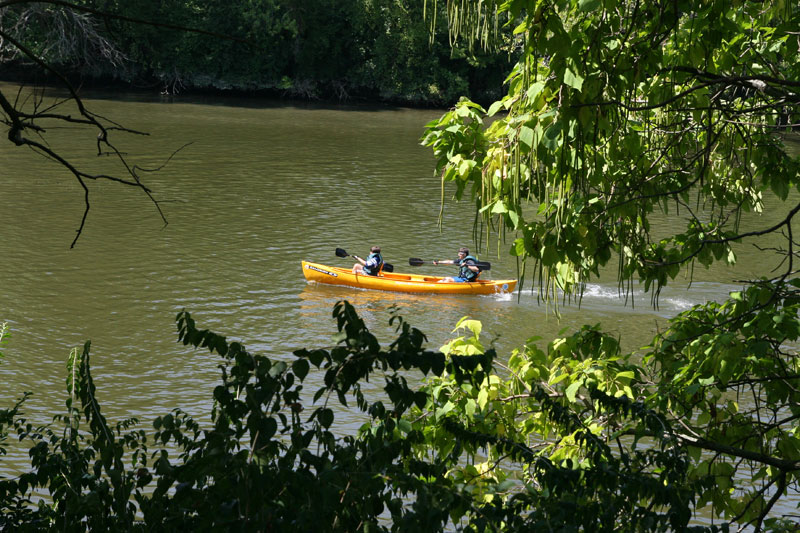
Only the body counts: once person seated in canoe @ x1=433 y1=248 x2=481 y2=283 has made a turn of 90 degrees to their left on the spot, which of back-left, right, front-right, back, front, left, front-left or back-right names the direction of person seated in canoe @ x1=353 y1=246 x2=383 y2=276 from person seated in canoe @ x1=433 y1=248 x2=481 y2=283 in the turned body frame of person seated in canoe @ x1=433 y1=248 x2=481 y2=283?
right

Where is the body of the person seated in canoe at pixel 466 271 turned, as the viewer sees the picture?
to the viewer's left

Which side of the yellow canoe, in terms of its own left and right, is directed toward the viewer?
left

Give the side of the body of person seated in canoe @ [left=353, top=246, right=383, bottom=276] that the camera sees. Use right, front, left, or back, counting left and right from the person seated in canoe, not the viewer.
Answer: left
